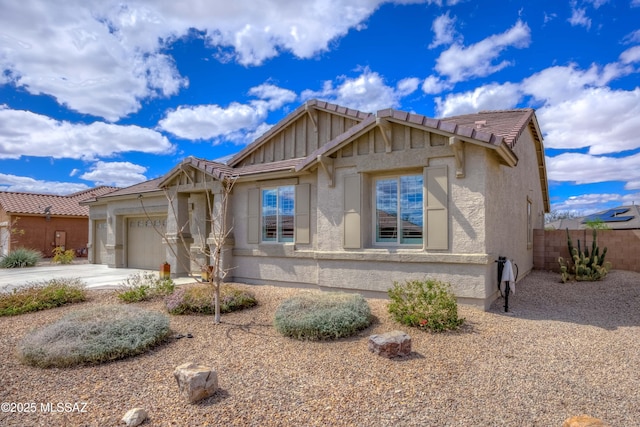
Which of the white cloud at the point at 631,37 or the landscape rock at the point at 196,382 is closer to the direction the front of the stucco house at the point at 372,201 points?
the landscape rock

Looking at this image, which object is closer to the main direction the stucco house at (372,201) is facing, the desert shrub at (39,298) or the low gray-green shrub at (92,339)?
the low gray-green shrub

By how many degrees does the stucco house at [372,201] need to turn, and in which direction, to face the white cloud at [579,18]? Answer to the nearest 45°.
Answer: approximately 135° to its left

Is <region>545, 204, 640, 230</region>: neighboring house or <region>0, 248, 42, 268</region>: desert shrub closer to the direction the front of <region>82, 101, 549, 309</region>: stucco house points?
the desert shrub

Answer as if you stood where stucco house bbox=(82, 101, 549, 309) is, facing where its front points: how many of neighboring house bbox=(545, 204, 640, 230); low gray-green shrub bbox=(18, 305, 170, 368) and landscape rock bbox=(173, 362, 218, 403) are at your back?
1

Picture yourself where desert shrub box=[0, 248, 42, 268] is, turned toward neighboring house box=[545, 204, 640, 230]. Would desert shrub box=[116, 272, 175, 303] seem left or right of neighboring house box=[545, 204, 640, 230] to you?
right

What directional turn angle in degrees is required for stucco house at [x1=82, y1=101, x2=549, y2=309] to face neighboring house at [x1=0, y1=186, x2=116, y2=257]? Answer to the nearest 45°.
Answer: approximately 90° to its right

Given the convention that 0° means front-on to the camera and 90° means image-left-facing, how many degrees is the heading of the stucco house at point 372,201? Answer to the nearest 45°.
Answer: approximately 45°

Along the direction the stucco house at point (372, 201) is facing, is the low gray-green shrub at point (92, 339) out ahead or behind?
ahead

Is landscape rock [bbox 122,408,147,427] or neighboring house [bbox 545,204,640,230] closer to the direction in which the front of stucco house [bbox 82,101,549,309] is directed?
the landscape rock

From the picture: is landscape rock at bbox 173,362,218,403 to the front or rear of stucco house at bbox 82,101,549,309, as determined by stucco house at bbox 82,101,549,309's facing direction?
to the front

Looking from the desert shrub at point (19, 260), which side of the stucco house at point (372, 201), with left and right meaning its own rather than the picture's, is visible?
right
